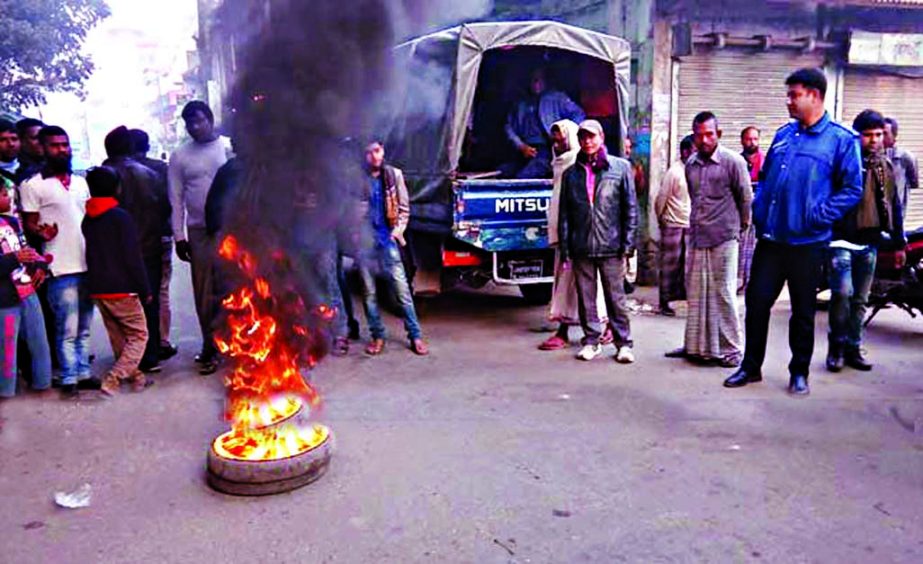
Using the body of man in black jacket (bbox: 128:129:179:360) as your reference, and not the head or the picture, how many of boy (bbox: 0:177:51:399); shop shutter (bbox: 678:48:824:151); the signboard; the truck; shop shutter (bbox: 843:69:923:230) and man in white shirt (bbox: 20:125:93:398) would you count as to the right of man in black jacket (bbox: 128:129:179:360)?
4

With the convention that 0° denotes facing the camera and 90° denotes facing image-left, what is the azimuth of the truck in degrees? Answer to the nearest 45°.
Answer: approximately 135°

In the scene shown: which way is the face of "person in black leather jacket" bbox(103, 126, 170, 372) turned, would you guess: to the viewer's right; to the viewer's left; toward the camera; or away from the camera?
away from the camera

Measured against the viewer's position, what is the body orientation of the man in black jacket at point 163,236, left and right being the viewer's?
facing away from the viewer

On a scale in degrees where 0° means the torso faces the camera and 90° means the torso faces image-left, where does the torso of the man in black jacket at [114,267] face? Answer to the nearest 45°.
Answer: approximately 225°

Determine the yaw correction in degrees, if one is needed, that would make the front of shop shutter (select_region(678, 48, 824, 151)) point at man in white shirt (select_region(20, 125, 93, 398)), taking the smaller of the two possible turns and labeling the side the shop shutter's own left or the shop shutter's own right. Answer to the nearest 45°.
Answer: approximately 45° to the shop shutter's own right

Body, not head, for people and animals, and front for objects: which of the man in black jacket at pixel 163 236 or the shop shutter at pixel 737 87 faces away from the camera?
the man in black jacket

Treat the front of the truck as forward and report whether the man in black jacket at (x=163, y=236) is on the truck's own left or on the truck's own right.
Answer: on the truck's own left

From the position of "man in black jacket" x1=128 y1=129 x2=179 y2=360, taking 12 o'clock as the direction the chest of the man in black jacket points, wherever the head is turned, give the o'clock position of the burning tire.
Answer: The burning tire is roughly at 6 o'clock from the man in black jacket.

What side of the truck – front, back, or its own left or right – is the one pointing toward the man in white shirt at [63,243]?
left

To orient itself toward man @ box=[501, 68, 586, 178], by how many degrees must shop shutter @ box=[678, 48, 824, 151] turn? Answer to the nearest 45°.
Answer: approximately 45° to its right
